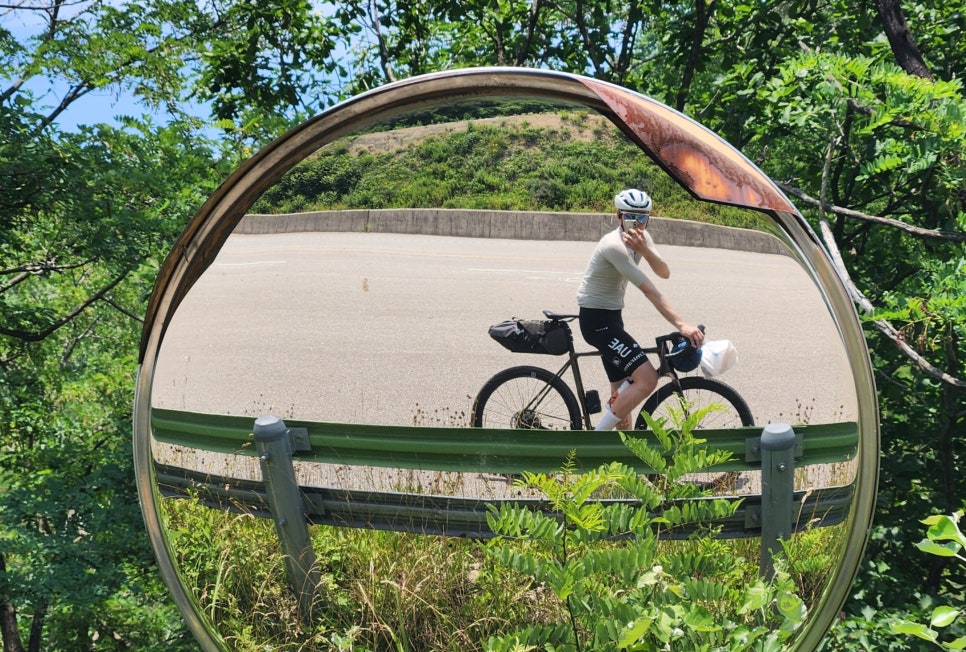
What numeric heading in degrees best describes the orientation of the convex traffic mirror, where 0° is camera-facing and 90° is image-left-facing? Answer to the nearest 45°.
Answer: approximately 0°

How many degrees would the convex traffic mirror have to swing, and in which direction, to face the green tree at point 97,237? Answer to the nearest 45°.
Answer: approximately 135° to its right
